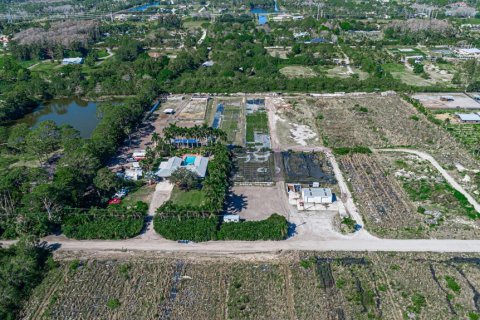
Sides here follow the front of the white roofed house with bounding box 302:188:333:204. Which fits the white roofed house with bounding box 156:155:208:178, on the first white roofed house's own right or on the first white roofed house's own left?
on the first white roofed house's own right

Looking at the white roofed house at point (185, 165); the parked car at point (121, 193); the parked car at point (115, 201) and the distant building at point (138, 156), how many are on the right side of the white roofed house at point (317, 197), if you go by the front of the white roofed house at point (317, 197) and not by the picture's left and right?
4

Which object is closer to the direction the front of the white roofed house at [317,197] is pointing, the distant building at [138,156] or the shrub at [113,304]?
the shrub

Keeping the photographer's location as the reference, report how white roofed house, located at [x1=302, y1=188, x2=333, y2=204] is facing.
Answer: facing the viewer

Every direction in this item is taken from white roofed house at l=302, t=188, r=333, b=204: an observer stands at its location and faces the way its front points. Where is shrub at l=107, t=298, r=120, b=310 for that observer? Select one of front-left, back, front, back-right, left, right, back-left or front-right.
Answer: front-right

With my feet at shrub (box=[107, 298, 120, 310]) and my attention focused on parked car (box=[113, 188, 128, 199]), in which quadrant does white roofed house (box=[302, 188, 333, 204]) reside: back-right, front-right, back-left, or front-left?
front-right

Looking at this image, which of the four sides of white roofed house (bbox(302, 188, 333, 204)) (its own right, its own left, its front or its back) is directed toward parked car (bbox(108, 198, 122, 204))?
right

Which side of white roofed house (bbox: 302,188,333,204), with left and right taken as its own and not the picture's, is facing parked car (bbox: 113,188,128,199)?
right

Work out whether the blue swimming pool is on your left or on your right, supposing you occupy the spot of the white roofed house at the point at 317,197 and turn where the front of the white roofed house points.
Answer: on your right

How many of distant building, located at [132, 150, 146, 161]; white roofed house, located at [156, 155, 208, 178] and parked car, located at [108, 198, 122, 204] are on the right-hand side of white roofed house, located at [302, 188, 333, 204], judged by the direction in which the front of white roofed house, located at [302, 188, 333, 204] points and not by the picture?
3
